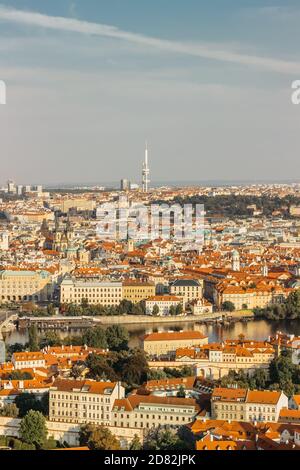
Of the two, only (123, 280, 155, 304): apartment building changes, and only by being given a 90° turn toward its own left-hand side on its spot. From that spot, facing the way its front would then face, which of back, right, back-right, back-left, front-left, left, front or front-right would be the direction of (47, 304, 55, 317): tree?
back-right

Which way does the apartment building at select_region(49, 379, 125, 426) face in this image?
toward the camera

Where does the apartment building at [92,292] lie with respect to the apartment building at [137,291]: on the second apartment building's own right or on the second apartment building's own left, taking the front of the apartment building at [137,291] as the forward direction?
on the second apartment building's own right

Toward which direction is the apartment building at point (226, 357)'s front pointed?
toward the camera

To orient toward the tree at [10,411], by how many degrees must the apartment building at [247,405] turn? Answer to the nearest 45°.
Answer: approximately 90° to its right

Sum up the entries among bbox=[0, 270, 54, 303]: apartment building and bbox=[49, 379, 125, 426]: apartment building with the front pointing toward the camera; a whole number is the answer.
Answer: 2

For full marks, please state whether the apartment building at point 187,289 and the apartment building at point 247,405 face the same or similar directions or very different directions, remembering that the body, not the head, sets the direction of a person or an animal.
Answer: same or similar directions

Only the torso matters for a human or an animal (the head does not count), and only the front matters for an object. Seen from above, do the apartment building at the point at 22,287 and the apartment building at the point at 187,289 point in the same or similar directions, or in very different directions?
same or similar directions

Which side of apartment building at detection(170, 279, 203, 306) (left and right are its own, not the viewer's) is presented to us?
front

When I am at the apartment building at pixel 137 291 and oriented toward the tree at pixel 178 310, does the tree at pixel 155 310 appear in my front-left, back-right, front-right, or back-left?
front-right

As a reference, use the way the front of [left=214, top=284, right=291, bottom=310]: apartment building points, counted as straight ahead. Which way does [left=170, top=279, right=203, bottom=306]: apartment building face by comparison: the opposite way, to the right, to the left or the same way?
the same way

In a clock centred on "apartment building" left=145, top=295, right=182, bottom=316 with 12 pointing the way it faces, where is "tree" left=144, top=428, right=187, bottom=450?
The tree is roughly at 12 o'clock from the apartment building.

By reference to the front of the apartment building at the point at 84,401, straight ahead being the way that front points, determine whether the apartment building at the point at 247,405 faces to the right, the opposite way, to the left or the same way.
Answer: the same way

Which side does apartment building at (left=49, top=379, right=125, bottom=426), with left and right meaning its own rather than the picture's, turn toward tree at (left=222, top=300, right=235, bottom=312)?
back

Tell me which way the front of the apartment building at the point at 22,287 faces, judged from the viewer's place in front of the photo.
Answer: facing the viewer

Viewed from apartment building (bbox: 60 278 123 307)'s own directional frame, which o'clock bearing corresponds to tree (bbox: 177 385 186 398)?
The tree is roughly at 12 o'clock from the apartment building.

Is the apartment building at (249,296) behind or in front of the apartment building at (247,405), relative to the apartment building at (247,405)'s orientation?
behind

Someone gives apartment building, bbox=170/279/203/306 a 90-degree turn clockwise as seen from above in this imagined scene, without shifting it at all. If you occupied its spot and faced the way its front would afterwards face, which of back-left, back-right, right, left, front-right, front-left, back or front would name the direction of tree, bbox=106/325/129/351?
left
